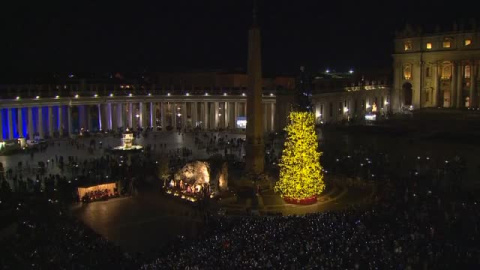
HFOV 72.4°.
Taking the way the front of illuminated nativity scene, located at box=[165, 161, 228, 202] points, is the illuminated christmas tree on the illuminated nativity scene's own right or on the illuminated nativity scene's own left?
on the illuminated nativity scene's own left

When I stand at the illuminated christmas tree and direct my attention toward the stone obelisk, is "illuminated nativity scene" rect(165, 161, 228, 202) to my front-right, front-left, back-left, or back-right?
front-left

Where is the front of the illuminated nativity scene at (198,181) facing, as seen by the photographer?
facing the viewer and to the left of the viewer

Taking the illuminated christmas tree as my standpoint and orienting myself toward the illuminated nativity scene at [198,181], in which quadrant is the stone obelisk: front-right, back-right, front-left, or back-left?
front-right

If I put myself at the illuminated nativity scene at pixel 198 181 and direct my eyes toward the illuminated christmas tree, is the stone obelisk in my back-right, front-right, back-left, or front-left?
front-left
